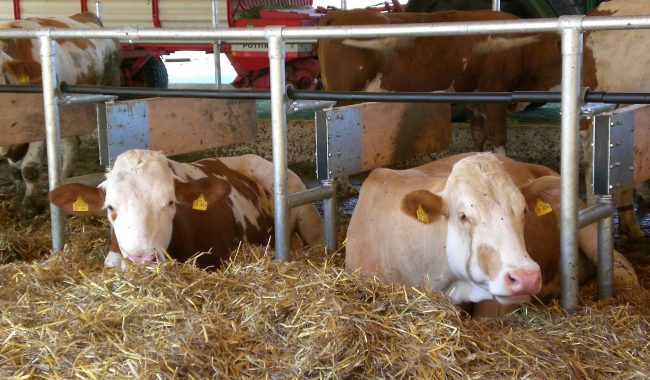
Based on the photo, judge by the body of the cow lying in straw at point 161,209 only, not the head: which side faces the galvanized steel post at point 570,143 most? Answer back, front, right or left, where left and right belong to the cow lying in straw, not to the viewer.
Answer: left

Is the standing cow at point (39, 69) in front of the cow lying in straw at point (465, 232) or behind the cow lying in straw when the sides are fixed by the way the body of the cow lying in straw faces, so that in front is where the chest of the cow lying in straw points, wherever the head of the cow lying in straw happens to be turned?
behind

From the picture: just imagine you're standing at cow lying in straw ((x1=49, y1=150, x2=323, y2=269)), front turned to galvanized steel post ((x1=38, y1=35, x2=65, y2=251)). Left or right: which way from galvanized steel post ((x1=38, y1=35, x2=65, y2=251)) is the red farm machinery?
right

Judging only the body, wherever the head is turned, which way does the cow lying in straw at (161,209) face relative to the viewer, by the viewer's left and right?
facing the viewer and to the left of the viewer
